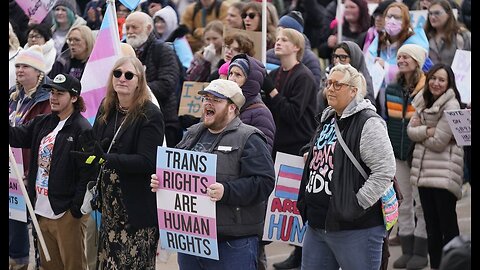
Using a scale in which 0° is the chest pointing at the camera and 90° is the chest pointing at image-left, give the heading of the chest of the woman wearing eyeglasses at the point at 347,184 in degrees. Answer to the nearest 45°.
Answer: approximately 45°

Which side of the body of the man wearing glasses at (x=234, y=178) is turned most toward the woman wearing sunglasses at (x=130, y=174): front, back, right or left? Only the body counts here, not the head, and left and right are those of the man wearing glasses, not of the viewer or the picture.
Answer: right

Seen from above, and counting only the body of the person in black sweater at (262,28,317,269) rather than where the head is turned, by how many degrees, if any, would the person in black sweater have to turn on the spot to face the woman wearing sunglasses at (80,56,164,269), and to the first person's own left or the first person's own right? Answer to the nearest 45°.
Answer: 0° — they already face them

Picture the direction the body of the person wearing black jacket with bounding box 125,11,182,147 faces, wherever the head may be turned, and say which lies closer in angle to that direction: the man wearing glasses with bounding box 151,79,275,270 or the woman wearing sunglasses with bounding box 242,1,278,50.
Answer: the man wearing glasses

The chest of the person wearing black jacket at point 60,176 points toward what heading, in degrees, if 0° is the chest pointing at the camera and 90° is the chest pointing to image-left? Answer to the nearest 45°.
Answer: approximately 45°

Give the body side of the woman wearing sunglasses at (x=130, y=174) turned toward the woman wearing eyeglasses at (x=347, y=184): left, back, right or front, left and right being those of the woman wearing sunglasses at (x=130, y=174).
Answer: left

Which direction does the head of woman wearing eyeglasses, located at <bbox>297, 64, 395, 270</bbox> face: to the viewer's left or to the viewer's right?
to the viewer's left

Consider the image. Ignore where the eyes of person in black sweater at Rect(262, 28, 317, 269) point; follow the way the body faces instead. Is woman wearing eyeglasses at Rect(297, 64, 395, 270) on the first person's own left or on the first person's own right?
on the first person's own left

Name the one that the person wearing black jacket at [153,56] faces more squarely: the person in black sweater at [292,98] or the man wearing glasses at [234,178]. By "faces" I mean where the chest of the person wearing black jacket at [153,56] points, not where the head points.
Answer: the man wearing glasses

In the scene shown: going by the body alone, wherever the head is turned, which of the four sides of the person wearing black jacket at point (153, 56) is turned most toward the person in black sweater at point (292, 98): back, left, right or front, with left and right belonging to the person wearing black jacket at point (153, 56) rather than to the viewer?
left

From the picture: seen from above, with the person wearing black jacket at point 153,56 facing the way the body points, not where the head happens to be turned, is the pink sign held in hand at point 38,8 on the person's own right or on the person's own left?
on the person's own right
